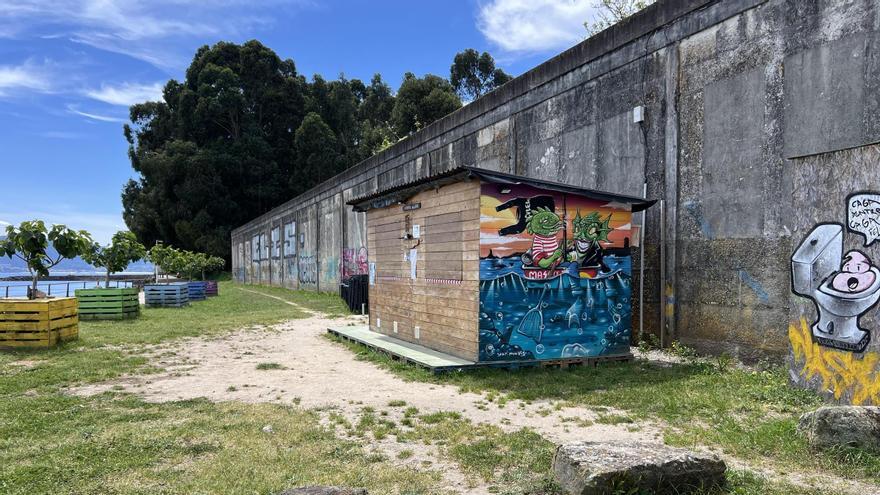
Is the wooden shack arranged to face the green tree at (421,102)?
no

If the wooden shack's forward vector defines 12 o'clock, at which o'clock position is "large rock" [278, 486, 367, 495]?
The large rock is roughly at 11 o'clock from the wooden shack.

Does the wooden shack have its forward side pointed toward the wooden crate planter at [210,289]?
no

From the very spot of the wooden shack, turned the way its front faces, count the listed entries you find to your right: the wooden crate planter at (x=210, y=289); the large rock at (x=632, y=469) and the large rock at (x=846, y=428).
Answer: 1

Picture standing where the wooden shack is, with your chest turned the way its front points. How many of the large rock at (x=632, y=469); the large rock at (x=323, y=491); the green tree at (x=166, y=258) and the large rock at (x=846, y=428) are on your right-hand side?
1

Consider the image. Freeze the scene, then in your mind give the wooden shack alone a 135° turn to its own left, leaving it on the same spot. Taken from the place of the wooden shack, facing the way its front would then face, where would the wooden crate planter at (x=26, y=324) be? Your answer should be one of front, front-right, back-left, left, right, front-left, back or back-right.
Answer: back

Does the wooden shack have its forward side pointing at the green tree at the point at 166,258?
no

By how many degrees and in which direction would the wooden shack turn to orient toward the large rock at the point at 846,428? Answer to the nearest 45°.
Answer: approximately 90° to its left

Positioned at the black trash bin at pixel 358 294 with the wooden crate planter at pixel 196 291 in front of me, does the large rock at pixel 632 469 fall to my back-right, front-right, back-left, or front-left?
back-left

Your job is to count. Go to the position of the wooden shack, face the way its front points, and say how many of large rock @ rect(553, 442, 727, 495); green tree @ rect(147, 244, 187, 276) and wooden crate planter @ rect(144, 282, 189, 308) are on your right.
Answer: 2

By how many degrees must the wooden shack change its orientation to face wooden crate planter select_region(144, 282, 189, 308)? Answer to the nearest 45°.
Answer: approximately 90° to its right

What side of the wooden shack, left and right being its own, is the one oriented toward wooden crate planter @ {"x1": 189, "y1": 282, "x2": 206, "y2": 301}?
right

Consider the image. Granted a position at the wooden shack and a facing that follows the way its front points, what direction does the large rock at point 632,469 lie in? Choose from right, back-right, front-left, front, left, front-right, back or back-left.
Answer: front-left

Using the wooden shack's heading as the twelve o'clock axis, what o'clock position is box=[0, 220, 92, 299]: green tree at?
The green tree is roughly at 2 o'clock from the wooden shack.

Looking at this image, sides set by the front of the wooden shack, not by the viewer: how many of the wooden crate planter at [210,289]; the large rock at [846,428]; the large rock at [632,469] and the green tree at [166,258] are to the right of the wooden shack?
2

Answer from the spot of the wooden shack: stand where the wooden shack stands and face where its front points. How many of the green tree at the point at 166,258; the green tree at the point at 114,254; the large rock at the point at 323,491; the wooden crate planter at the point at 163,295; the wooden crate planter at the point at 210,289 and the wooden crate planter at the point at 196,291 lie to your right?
5

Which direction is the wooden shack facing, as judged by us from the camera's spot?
facing the viewer and to the left of the viewer

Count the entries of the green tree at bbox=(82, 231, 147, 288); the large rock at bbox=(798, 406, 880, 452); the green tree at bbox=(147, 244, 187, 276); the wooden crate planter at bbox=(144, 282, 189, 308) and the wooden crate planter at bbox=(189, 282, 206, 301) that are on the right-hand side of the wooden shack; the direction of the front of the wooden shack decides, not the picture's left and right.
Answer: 4
